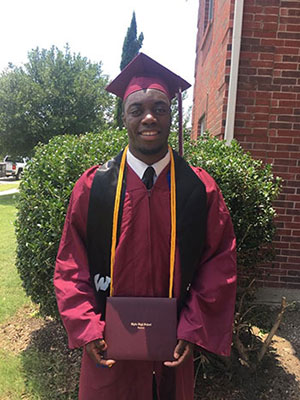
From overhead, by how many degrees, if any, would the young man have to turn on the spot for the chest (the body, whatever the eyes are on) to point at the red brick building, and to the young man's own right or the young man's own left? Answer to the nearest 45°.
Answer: approximately 135° to the young man's own left

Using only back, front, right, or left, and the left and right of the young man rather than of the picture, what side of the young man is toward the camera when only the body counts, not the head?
front

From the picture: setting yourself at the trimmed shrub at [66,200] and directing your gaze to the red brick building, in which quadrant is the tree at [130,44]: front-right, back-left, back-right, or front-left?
front-left

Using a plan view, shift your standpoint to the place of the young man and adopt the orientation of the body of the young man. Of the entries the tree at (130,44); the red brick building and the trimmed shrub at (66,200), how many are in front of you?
0

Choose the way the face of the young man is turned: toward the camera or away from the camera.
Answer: toward the camera

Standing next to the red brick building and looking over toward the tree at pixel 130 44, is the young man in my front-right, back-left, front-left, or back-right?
back-left

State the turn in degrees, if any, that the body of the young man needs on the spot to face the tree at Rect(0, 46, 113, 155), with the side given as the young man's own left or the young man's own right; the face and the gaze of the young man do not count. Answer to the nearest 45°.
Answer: approximately 180°

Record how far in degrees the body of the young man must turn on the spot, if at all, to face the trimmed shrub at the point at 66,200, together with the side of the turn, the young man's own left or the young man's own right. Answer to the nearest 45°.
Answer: approximately 135° to the young man's own right

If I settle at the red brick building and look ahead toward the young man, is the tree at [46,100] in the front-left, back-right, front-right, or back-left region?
back-right

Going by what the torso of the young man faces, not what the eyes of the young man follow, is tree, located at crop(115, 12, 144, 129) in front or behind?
behind
